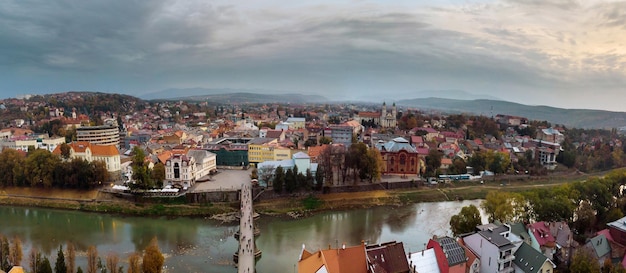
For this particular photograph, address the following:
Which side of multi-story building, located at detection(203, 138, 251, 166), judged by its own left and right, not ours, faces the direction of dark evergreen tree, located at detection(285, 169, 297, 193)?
front

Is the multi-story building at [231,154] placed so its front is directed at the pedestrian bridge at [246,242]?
yes

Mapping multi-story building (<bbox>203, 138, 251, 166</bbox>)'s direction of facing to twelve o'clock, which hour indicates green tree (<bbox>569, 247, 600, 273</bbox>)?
The green tree is roughly at 11 o'clock from the multi-story building.

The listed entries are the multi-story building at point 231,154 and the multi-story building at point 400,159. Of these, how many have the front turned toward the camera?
2

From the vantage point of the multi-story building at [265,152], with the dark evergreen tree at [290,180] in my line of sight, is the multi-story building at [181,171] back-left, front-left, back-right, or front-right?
front-right

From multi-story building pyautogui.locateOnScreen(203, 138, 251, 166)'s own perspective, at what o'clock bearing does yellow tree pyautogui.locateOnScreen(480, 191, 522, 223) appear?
The yellow tree is roughly at 11 o'clock from the multi-story building.

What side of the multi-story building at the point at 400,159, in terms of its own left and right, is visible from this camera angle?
front

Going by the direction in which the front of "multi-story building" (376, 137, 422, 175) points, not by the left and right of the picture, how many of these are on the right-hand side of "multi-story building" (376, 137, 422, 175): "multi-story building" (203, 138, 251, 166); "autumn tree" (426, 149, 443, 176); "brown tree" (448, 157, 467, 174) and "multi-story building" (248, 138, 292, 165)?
2

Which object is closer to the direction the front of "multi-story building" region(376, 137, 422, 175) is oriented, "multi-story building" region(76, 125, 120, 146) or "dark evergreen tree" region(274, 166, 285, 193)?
the dark evergreen tree

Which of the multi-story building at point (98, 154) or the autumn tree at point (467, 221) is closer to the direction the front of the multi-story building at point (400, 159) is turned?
the autumn tree

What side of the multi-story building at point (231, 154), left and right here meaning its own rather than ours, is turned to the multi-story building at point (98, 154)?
right

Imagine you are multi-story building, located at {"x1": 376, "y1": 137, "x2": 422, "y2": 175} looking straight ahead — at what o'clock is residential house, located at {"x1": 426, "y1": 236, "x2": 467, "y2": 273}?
The residential house is roughly at 12 o'clock from the multi-story building.

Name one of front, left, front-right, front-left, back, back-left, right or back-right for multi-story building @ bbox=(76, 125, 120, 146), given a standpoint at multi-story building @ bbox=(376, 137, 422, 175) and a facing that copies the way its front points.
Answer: right

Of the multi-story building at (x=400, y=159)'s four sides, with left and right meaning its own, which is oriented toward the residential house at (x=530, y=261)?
front

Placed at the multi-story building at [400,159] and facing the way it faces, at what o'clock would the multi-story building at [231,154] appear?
the multi-story building at [231,154] is roughly at 3 o'clock from the multi-story building at [400,159].

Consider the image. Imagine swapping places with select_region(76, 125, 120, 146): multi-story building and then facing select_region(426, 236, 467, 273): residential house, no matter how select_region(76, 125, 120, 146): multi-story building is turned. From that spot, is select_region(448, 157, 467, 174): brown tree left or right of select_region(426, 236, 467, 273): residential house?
left

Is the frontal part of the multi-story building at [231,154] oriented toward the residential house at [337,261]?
yes

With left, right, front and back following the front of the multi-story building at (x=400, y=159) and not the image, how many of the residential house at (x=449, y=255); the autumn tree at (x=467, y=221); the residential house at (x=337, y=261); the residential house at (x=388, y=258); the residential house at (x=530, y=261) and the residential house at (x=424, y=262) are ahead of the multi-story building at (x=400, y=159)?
6
